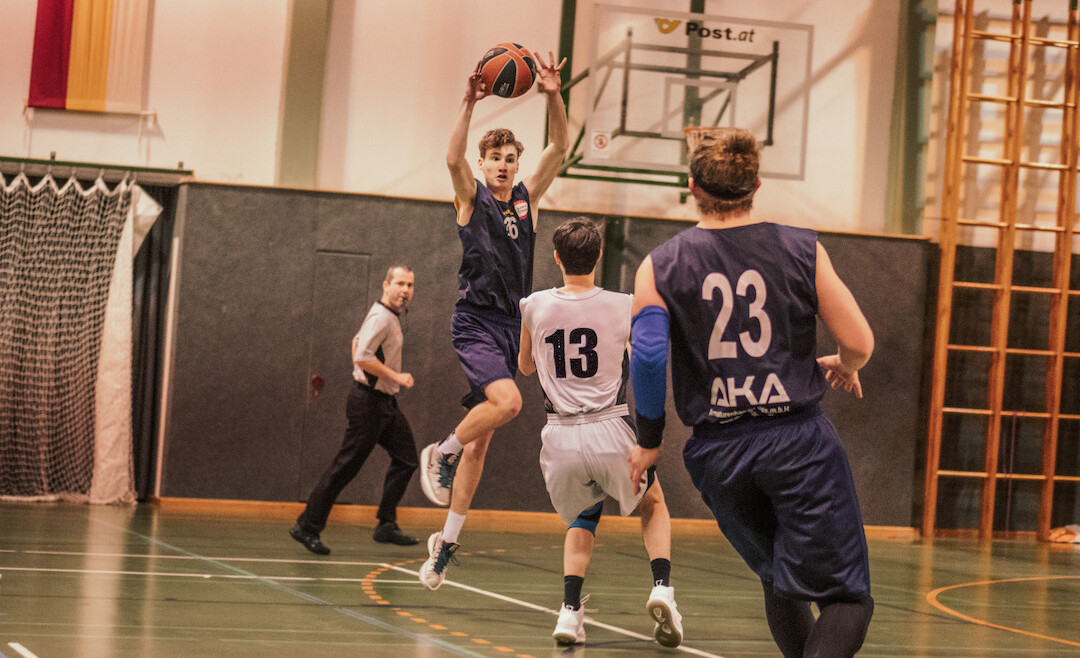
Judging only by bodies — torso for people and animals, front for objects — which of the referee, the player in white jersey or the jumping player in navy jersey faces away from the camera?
the player in white jersey

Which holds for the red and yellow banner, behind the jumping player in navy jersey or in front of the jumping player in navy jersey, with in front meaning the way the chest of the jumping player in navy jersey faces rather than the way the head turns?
behind

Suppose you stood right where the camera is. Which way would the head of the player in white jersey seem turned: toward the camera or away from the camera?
away from the camera

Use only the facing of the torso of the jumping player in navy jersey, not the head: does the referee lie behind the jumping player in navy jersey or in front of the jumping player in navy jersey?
behind

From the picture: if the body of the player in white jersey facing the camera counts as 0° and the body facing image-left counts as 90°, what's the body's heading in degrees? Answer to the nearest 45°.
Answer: approximately 180°

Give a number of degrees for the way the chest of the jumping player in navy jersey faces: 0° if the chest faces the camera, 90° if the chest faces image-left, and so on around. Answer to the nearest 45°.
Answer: approximately 315°

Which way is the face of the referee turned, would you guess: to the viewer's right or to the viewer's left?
to the viewer's right

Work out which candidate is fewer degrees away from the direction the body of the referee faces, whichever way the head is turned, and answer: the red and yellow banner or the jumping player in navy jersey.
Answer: the jumping player in navy jersey

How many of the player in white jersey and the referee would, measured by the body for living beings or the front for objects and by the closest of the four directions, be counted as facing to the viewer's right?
1

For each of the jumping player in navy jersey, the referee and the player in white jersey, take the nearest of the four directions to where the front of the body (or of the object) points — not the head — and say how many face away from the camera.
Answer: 1

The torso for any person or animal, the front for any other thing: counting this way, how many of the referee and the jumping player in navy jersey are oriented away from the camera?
0

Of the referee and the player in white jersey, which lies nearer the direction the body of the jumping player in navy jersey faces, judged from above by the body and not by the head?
the player in white jersey

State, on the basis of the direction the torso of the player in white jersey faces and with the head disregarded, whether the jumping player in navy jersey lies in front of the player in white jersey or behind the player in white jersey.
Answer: in front

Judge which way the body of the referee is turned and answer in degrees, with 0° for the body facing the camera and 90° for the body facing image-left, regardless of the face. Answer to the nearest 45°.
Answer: approximately 270°
